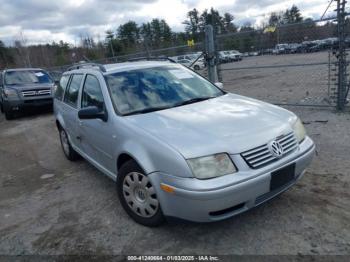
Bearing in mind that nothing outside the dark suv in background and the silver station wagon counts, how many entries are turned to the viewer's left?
0

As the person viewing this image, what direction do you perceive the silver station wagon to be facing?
facing the viewer and to the right of the viewer

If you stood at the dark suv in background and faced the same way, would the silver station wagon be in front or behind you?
in front

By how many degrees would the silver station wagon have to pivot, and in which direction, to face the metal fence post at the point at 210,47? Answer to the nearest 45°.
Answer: approximately 135° to its left

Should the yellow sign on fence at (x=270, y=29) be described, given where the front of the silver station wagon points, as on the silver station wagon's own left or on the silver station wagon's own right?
on the silver station wagon's own left

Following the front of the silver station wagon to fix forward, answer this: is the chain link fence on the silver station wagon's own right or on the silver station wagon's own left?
on the silver station wagon's own left

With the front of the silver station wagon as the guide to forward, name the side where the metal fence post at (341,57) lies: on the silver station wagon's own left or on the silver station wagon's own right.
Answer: on the silver station wagon's own left
